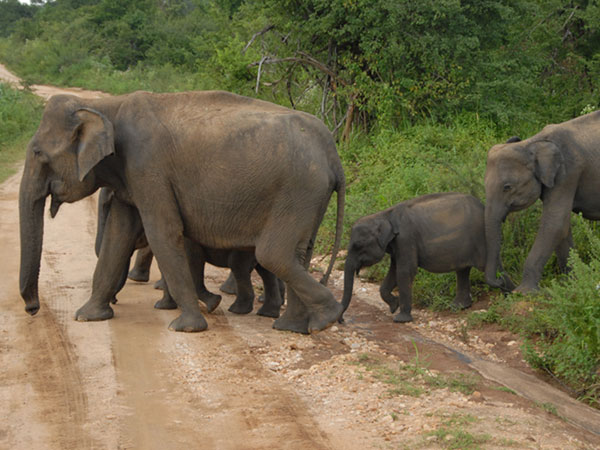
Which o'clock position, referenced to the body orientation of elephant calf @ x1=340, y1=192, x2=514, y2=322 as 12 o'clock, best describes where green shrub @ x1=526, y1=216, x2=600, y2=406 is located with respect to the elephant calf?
The green shrub is roughly at 8 o'clock from the elephant calf.

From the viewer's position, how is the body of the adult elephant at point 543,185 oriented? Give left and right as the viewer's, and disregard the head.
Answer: facing to the left of the viewer

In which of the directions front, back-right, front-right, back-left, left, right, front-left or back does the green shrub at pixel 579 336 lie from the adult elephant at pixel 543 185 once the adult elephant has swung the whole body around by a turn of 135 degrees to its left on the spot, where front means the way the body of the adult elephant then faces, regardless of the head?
front-right

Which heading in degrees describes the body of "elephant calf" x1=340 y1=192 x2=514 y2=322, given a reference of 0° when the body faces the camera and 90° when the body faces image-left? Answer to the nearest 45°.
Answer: approximately 90°

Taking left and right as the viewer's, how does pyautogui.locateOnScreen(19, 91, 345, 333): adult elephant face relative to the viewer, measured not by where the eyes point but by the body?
facing to the left of the viewer

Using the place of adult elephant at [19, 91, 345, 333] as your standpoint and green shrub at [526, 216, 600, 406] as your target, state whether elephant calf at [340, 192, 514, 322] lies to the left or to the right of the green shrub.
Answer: left

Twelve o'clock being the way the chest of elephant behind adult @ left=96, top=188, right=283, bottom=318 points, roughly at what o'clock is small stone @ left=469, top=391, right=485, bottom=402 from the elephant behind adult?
The small stone is roughly at 8 o'clock from the elephant behind adult.

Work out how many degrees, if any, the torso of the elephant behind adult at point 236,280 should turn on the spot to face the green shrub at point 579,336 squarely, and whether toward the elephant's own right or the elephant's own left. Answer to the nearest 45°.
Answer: approximately 135° to the elephant's own left

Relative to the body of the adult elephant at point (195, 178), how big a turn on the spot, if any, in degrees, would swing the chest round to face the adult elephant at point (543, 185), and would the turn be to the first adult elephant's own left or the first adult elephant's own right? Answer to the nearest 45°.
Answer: approximately 180°

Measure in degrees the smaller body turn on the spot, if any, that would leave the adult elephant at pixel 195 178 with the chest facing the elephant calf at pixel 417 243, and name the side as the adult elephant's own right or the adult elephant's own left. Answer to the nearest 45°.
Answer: approximately 180°

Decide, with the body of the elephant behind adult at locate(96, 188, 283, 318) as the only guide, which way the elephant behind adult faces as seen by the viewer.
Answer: to the viewer's left
